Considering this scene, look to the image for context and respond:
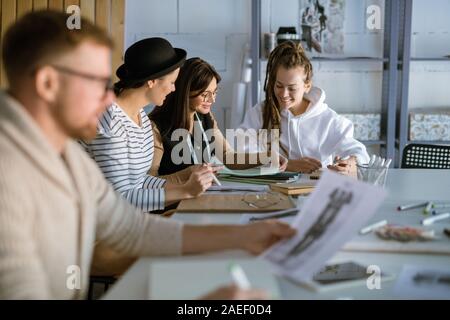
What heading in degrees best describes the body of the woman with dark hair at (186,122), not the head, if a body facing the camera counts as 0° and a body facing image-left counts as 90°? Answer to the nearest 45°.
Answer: approximately 315°

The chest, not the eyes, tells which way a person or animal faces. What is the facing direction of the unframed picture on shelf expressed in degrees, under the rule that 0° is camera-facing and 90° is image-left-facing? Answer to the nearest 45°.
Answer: approximately 0°

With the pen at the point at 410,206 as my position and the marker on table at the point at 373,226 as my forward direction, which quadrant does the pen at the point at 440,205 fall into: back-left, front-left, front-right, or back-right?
back-left

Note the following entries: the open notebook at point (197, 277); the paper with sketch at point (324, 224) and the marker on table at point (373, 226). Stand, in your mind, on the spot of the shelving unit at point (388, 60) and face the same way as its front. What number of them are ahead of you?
3

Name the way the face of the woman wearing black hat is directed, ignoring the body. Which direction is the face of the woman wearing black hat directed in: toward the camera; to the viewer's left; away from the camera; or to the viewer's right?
to the viewer's right
